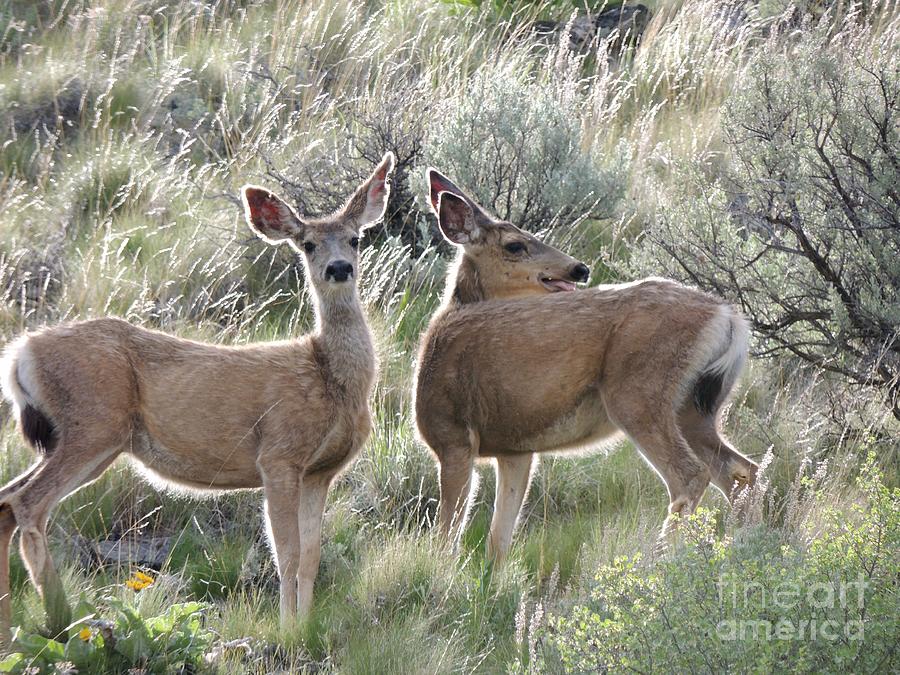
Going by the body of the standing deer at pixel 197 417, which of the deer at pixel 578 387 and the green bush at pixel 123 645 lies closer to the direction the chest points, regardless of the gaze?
the deer

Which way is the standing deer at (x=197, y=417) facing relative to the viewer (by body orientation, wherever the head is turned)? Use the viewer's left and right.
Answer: facing to the right of the viewer

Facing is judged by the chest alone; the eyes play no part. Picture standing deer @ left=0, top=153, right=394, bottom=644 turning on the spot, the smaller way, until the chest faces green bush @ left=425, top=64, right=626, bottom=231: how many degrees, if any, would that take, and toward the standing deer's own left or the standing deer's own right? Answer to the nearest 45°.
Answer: approximately 45° to the standing deer's own left

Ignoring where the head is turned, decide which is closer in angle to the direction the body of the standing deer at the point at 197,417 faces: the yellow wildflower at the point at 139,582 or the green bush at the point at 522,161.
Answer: the green bush

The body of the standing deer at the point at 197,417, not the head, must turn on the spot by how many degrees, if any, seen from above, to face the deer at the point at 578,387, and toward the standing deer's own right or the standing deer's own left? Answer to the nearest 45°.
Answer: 0° — it already faces it
